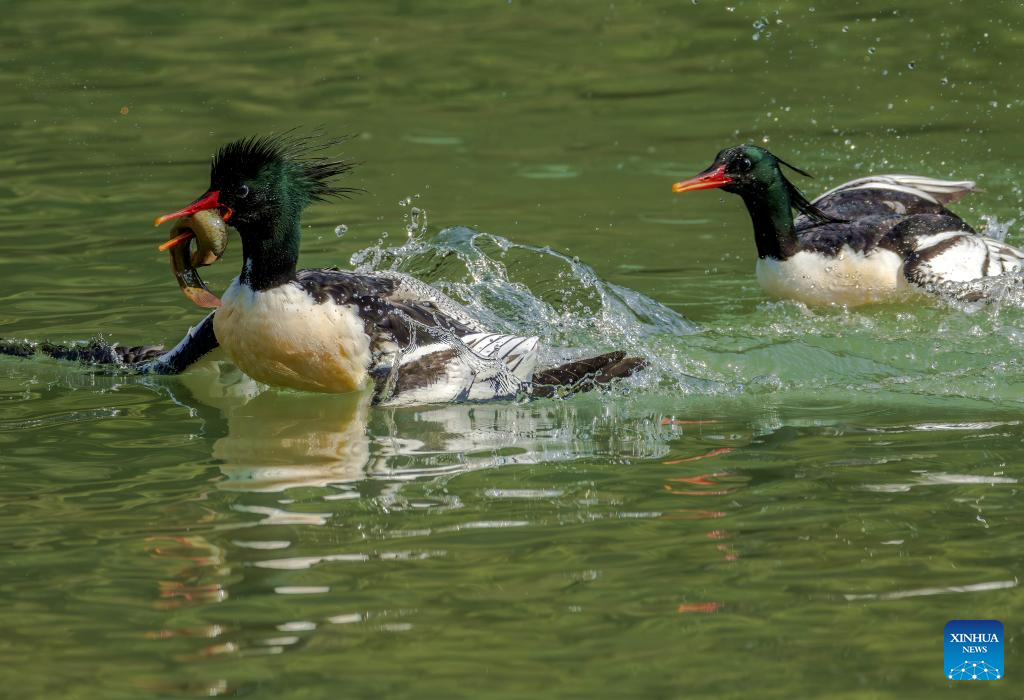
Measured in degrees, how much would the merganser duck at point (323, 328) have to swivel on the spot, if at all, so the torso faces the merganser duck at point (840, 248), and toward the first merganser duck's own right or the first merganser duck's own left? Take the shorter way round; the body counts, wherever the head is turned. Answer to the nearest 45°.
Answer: approximately 180°

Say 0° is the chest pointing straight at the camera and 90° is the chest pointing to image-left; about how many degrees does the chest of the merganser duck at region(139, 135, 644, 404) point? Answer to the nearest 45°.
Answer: approximately 45°
